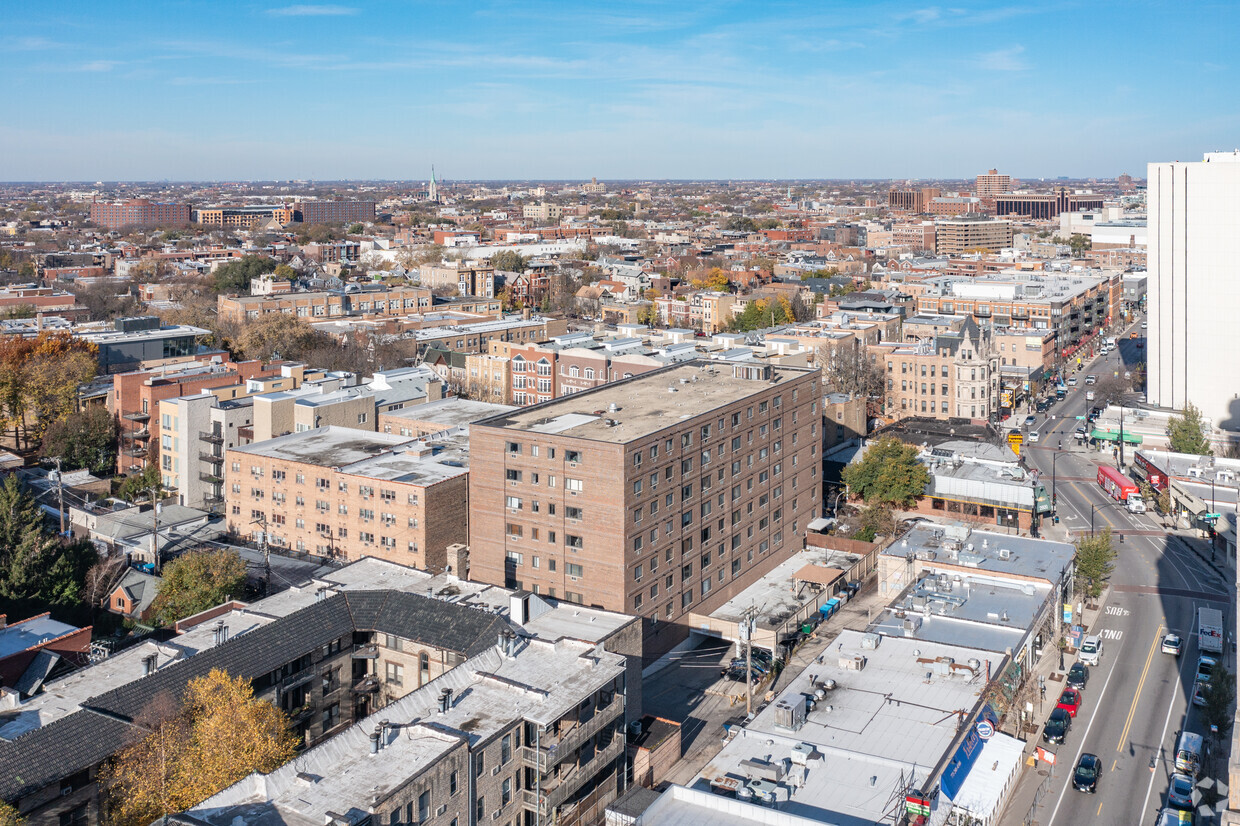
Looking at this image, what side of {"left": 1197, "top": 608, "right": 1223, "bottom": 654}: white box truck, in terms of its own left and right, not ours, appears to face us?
back

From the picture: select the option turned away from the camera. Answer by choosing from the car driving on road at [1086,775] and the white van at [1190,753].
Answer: the white van

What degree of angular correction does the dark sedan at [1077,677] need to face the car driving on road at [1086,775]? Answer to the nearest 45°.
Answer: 0° — it already faces it

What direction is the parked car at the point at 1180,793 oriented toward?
away from the camera

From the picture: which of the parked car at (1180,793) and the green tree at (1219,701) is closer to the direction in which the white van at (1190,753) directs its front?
the green tree

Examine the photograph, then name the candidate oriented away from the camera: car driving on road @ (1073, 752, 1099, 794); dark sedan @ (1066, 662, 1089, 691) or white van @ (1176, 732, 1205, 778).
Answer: the white van

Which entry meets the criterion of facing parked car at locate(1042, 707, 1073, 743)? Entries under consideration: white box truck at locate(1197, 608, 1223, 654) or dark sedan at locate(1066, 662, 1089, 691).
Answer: the dark sedan

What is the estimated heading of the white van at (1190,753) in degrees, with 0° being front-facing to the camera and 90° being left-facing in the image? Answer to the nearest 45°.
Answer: approximately 180°

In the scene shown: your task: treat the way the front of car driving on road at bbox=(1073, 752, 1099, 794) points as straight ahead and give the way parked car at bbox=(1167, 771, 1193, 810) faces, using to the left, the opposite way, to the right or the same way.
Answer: the opposite way
